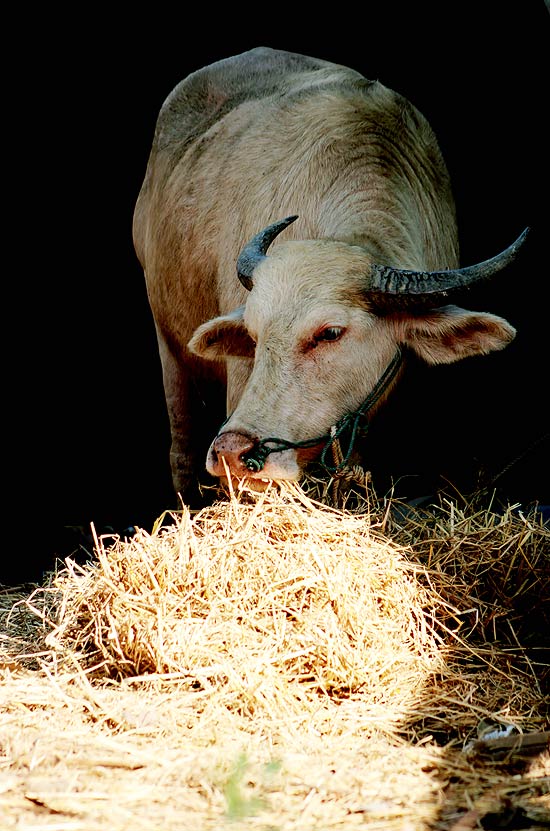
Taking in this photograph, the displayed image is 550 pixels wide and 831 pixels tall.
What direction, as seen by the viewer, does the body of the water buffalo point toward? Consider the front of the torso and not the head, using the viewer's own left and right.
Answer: facing the viewer and to the right of the viewer
